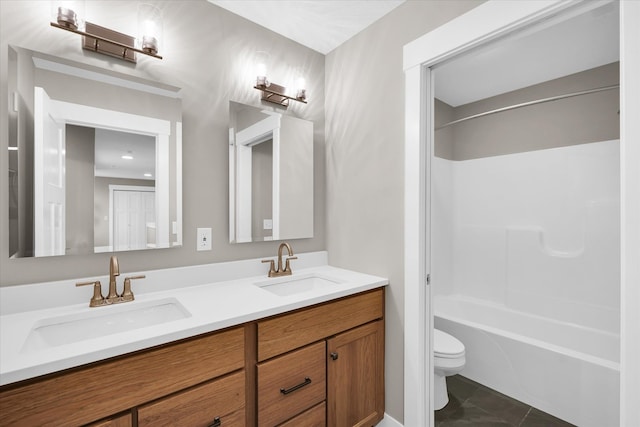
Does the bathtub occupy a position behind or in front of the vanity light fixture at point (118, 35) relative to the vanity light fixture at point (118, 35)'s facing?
in front

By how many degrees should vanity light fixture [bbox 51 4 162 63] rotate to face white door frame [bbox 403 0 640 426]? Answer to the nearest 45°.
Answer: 0° — it already faces it

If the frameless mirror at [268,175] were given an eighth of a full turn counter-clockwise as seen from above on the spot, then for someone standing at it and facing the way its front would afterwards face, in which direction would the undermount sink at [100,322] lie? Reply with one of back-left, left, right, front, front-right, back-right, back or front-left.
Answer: back-right

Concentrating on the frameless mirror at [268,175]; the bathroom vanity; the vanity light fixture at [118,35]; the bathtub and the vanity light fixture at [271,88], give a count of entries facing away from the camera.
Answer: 0

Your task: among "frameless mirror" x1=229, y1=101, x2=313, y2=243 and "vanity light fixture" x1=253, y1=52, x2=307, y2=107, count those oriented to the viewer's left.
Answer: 0

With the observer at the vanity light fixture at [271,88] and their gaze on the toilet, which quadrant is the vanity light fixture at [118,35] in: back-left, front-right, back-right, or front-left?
back-right

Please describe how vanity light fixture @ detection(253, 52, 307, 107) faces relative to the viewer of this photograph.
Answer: facing the viewer and to the right of the viewer

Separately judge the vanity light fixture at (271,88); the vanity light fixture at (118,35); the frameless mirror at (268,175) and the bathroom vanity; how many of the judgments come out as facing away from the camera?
0

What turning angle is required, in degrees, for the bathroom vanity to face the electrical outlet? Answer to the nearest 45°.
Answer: approximately 135° to its left

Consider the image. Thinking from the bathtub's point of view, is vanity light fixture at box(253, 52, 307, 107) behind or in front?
in front

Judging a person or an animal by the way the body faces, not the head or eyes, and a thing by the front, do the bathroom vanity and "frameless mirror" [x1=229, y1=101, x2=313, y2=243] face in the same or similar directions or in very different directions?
same or similar directions

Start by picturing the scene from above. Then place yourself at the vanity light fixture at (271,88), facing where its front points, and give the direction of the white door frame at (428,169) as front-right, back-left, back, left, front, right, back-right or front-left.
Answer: front
